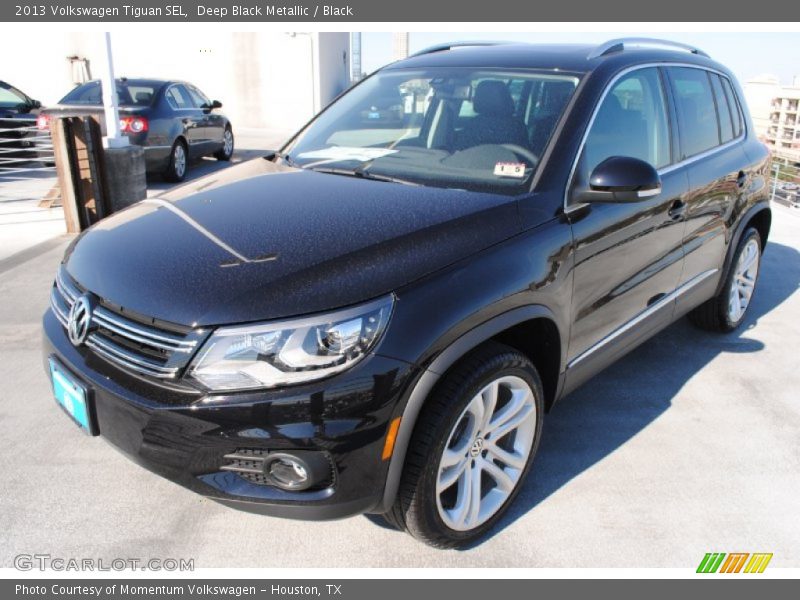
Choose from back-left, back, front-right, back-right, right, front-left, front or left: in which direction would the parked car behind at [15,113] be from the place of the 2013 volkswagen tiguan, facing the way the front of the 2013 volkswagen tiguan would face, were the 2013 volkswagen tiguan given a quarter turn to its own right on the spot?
front

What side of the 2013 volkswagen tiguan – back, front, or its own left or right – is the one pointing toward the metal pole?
right

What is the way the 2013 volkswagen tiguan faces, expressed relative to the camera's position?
facing the viewer and to the left of the viewer
